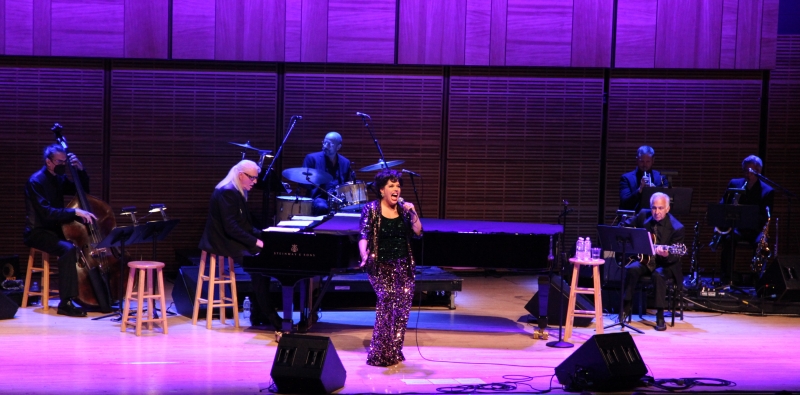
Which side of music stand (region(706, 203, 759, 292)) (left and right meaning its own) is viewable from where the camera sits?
back

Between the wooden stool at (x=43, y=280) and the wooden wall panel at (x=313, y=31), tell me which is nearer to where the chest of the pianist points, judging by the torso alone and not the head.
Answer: the wooden wall panel

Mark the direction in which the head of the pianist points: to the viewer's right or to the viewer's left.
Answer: to the viewer's right

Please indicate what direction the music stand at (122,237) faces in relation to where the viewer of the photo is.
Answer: facing away from the viewer and to the left of the viewer

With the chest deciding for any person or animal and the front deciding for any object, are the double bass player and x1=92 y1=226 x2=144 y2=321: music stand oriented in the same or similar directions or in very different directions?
very different directions

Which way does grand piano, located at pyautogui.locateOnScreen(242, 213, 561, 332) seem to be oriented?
to the viewer's left

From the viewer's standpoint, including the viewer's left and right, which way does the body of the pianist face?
facing to the right of the viewer

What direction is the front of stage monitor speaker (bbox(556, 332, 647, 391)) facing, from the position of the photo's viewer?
facing away from the viewer and to the left of the viewer

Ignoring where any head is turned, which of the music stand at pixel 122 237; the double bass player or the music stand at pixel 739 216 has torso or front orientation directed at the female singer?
the double bass player

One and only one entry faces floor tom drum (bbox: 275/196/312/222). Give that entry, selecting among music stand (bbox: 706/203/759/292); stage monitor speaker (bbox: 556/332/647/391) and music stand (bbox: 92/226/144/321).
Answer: the stage monitor speaker

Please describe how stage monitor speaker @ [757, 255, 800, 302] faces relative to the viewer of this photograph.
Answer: facing away from the viewer and to the left of the viewer

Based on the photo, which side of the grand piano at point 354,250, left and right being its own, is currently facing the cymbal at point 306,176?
right
